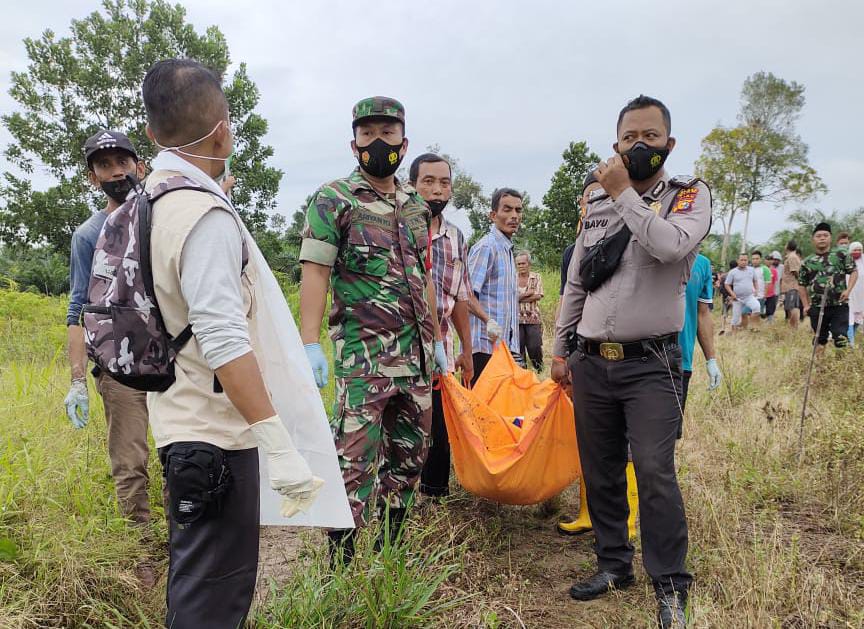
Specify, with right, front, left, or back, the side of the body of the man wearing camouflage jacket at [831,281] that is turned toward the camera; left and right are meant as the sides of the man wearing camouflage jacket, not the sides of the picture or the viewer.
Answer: front

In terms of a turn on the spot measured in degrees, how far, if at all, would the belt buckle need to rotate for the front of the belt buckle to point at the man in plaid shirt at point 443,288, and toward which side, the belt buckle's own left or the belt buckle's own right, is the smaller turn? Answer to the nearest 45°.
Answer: approximately 135° to the belt buckle's own right

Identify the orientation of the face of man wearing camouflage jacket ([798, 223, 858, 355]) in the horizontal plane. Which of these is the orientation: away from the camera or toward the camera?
toward the camera

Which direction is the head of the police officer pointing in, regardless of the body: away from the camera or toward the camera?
toward the camera

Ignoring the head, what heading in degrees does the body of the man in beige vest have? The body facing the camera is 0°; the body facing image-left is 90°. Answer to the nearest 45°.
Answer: approximately 270°

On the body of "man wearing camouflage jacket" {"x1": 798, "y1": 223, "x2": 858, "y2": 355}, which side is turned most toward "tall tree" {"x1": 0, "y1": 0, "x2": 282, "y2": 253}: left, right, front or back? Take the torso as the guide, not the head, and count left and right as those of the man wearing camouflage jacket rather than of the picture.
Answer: right

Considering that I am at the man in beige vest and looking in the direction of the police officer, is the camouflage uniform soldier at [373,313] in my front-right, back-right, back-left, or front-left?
front-left

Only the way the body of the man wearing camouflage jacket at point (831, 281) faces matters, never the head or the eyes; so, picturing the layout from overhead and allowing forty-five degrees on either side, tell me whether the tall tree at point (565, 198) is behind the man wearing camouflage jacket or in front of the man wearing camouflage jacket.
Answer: behind
